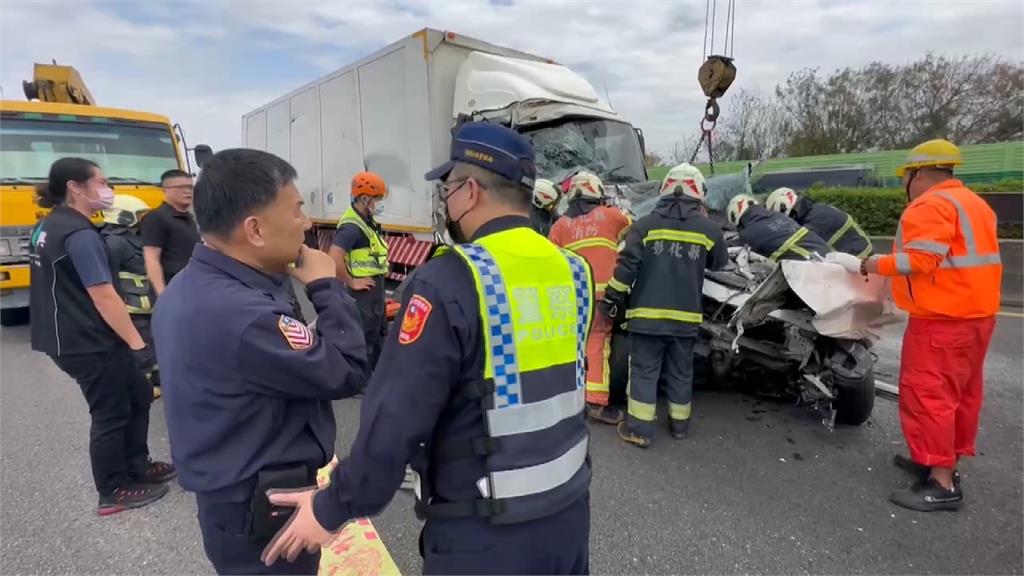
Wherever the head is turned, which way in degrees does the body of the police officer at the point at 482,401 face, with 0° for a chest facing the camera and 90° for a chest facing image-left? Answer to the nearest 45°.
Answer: approximately 135°

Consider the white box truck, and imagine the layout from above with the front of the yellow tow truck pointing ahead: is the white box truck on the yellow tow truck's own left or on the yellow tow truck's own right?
on the yellow tow truck's own left

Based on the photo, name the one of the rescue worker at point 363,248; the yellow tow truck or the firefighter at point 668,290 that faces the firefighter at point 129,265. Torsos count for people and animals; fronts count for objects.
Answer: the yellow tow truck

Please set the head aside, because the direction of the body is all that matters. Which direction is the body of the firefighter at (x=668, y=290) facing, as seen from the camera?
away from the camera

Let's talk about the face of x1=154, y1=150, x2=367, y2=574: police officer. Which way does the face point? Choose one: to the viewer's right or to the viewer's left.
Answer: to the viewer's right

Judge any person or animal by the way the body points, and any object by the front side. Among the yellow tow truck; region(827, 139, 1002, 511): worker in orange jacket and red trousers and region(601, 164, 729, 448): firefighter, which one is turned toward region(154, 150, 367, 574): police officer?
the yellow tow truck

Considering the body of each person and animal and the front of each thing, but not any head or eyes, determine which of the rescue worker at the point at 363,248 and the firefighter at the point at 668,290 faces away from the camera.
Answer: the firefighter at the point at 668,290

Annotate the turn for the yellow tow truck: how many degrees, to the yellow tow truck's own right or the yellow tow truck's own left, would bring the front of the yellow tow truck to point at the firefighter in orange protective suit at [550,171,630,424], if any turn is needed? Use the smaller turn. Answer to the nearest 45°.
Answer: approximately 45° to the yellow tow truck's own left
